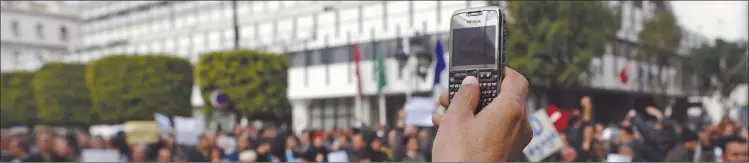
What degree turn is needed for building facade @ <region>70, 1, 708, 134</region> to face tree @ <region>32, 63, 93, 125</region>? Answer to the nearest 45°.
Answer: approximately 45° to its right

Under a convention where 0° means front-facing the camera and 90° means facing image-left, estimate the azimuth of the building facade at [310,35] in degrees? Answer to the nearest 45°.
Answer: approximately 45°

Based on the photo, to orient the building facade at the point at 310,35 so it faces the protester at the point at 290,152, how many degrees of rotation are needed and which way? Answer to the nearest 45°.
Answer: approximately 45° to its left

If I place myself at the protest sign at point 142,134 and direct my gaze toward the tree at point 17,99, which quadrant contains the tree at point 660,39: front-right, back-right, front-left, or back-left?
front-right

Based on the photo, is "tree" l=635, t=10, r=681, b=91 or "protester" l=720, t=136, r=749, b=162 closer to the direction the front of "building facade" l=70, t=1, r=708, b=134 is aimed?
the protester

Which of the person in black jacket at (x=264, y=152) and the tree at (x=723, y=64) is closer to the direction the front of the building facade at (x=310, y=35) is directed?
the person in black jacket

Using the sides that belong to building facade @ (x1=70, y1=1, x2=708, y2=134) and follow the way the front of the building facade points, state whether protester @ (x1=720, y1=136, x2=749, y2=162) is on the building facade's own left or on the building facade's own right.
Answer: on the building facade's own left

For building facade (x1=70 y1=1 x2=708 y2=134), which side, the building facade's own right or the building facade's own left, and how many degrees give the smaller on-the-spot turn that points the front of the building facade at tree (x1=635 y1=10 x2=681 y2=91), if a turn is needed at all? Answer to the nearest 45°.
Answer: approximately 135° to the building facade's own left
